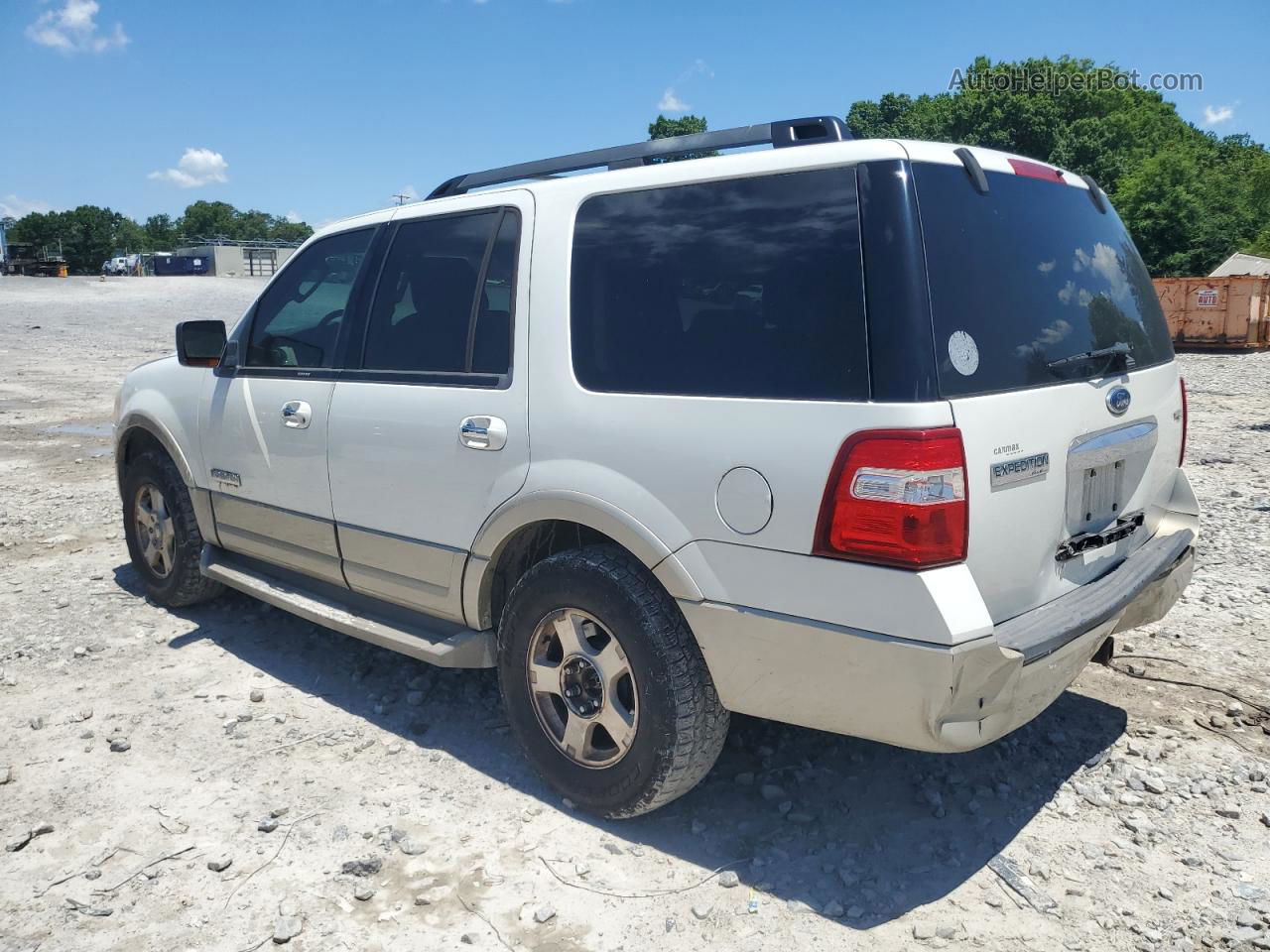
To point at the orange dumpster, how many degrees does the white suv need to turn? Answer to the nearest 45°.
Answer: approximately 90° to its right

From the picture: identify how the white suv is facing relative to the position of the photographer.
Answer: facing away from the viewer and to the left of the viewer
